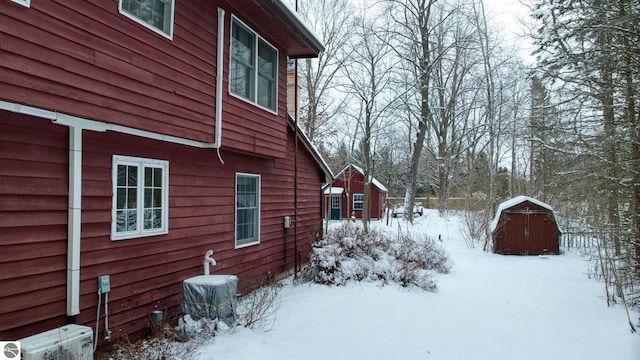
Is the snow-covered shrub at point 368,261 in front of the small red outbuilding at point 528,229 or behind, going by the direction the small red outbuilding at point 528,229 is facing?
in front

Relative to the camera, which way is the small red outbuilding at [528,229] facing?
toward the camera

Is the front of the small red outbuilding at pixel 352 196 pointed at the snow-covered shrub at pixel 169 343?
yes

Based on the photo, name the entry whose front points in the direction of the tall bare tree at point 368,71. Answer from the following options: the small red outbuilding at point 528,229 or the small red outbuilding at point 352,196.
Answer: the small red outbuilding at point 352,196

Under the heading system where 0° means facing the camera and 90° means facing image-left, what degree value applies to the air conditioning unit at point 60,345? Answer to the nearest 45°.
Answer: approximately 315°

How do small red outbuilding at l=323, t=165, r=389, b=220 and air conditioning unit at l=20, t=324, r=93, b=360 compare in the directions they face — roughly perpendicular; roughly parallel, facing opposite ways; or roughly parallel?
roughly perpendicular

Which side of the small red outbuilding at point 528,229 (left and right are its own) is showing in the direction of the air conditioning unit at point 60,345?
front

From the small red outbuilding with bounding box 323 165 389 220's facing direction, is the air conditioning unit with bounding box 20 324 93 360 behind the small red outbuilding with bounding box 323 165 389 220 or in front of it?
in front

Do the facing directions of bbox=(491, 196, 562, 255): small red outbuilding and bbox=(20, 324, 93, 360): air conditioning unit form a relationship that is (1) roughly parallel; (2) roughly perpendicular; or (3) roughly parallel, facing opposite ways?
roughly perpendicular

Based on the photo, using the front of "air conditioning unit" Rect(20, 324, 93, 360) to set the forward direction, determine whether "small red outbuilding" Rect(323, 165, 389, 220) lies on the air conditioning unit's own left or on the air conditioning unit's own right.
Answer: on the air conditioning unit's own left

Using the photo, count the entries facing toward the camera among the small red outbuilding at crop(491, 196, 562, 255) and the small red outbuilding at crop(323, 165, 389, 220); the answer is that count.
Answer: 2

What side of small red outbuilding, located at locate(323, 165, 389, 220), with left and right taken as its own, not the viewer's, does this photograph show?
front

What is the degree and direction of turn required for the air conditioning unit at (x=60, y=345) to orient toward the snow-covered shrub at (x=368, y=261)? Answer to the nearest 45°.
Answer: approximately 90° to its left
